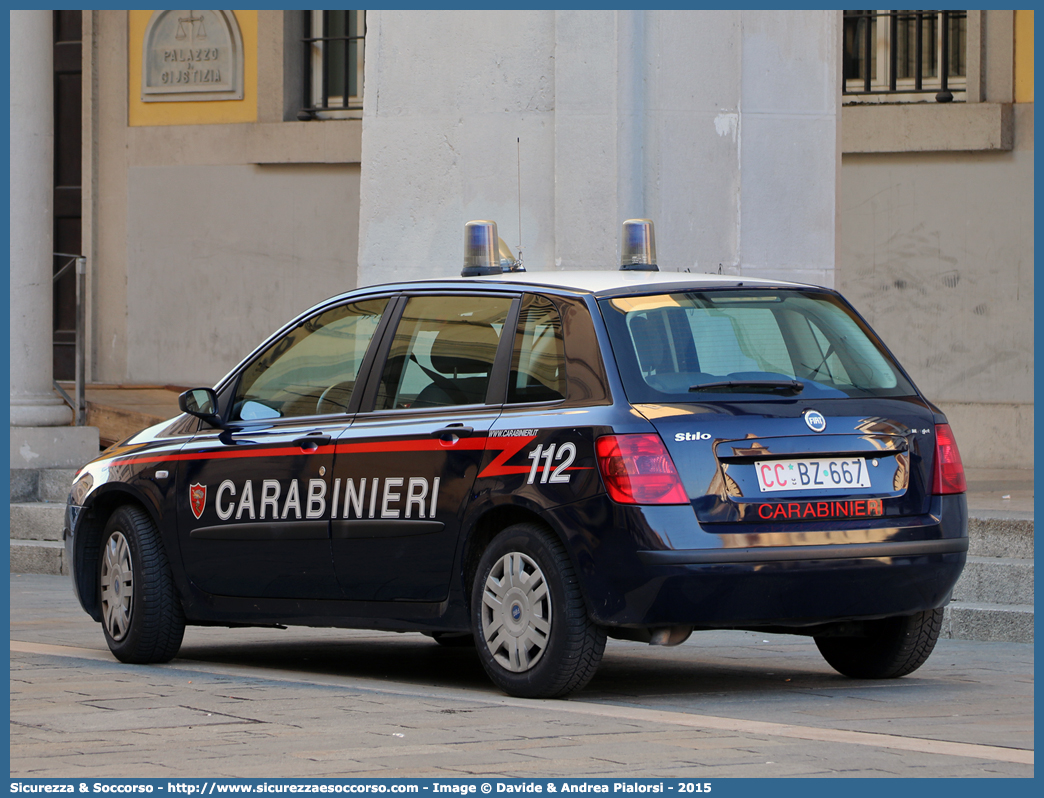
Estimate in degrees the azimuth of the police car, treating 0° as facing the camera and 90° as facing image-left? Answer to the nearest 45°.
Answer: approximately 135°
